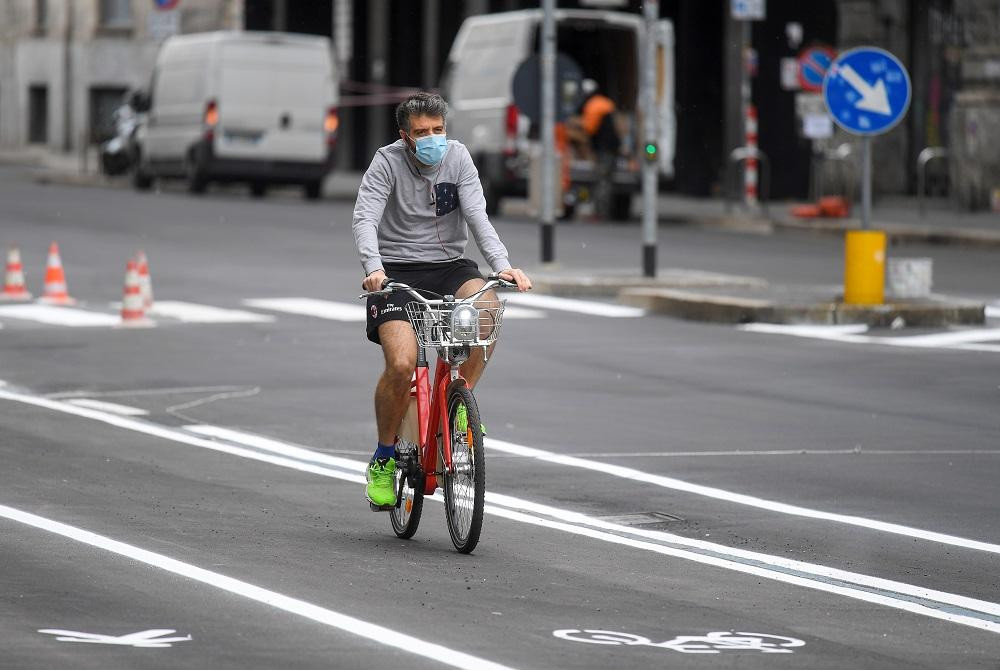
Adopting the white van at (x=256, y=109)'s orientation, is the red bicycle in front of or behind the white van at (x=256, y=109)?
behind

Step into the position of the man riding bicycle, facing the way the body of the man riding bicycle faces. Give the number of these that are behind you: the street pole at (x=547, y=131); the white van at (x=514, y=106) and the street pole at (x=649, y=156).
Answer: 3

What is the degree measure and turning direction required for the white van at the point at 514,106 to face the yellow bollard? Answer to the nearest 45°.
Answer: approximately 135° to its left

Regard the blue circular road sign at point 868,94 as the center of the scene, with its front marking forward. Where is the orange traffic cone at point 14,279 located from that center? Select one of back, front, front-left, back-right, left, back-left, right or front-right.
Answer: right

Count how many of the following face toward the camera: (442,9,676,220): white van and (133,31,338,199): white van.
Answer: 0

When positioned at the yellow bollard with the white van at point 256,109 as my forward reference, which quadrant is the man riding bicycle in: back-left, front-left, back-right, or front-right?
back-left

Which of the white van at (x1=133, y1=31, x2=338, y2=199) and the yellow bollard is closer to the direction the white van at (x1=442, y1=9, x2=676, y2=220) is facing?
the white van

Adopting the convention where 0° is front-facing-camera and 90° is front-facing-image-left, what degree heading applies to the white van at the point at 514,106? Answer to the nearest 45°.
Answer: approximately 135°

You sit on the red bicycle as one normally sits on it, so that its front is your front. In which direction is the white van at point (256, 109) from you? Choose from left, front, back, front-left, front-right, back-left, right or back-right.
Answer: back

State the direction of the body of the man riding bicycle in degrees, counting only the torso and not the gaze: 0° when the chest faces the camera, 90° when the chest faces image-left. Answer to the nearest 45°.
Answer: approximately 0°

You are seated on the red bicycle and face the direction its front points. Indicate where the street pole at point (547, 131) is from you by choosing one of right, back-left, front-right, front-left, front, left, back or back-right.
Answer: back

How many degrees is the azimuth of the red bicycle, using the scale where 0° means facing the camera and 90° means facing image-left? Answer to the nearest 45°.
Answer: approximately 0°
